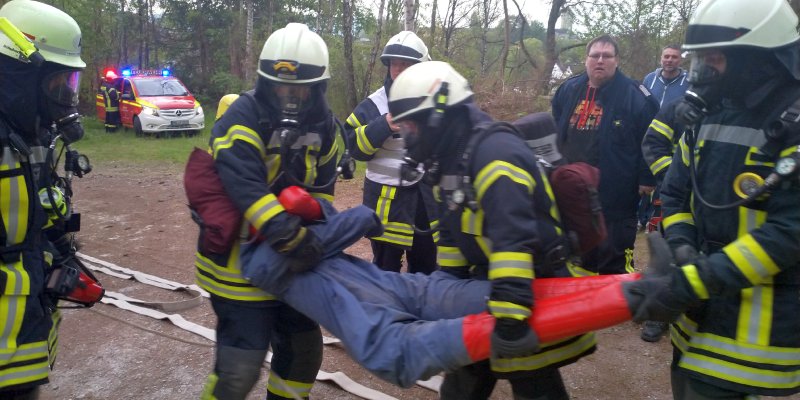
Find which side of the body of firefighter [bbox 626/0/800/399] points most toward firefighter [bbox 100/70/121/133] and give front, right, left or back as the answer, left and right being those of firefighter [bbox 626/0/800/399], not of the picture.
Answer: right

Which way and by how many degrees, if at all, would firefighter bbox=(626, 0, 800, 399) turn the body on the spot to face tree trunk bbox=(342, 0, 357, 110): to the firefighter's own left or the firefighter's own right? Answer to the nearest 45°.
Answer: approximately 90° to the firefighter's own right

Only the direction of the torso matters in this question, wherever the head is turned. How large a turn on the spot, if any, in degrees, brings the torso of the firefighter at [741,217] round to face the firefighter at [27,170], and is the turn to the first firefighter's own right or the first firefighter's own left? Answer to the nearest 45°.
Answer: approximately 45° to the first firefighter's own right

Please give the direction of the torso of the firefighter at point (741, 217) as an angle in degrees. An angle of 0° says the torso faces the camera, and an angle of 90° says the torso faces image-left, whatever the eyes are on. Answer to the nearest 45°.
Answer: approximately 45°

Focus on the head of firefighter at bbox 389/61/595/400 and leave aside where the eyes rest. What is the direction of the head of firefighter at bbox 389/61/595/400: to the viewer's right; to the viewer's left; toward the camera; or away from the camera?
to the viewer's left

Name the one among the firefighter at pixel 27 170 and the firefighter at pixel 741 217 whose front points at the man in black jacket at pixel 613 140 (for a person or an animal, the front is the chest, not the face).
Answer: the firefighter at pixel 27 170

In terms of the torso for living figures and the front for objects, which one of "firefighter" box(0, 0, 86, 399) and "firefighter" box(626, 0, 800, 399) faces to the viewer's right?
"firefighter" box(0, 0, 86, 399)

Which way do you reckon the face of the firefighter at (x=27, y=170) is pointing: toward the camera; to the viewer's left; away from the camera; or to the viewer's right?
to the viewer's right

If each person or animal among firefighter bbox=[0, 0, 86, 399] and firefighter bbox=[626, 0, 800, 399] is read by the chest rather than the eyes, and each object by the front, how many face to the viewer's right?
1

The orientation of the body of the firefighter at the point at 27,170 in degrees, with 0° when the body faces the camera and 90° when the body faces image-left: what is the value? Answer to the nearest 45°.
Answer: approximately 270°

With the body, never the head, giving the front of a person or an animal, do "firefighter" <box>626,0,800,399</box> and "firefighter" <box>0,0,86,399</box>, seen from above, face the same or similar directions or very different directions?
very different directions

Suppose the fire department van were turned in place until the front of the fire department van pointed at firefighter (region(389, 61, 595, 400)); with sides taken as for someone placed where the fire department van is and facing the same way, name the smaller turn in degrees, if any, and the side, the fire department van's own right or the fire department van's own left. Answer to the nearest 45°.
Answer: approximately 45° to the fire department van's own right

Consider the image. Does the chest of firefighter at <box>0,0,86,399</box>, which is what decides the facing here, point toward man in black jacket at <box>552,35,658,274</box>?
yes
